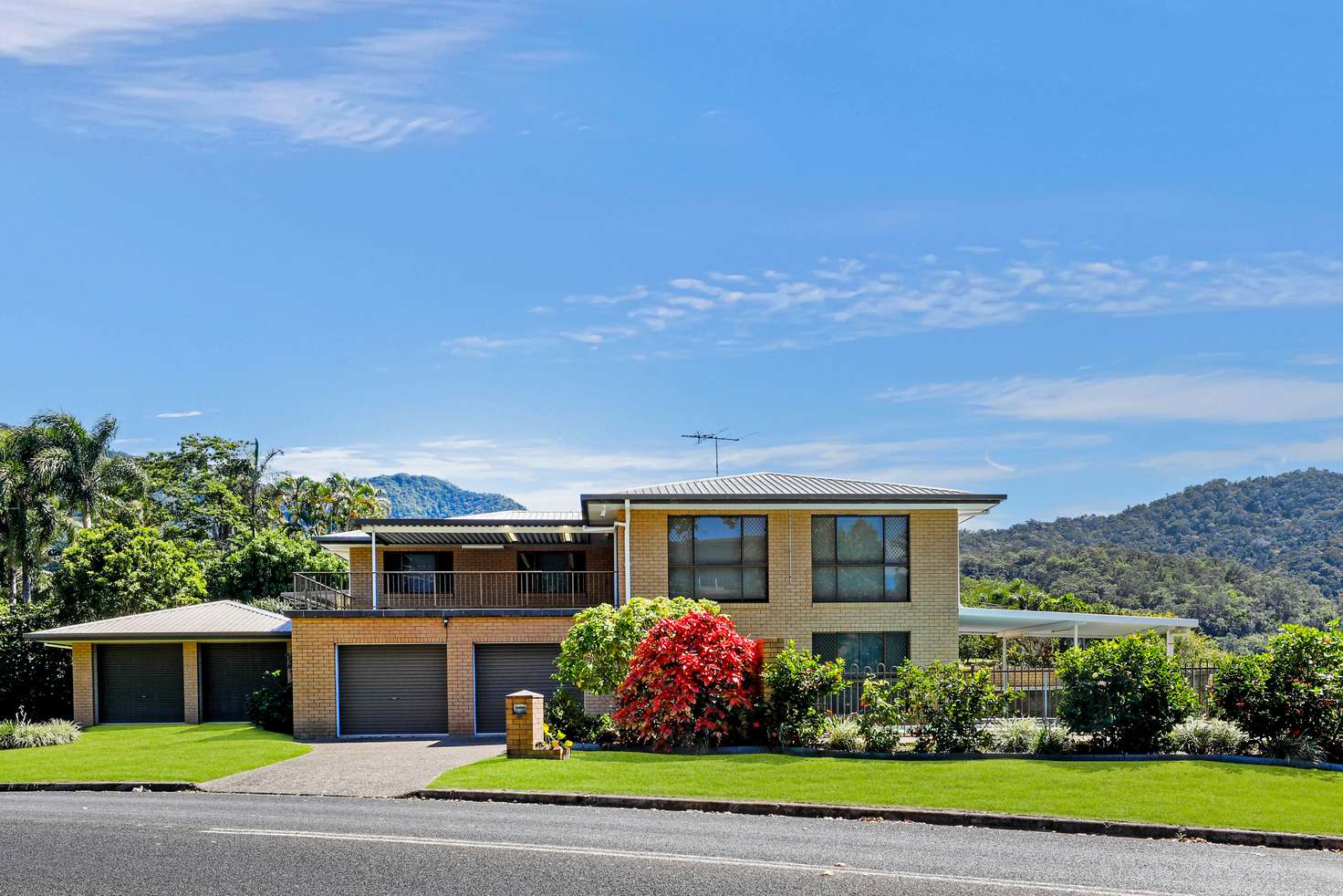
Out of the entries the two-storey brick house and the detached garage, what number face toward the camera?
2

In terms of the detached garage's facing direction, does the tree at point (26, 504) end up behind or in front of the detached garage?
behind

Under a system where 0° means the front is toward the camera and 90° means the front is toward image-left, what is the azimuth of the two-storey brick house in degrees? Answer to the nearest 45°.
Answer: approximately 0°

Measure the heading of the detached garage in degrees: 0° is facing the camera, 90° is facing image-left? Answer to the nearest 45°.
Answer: approximately 0°

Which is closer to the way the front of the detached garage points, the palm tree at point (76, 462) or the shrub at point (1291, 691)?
the shrub

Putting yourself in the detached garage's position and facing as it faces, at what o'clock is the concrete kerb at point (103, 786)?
The concrete kerb is roughly at 12 o'clock from the detached garage.
